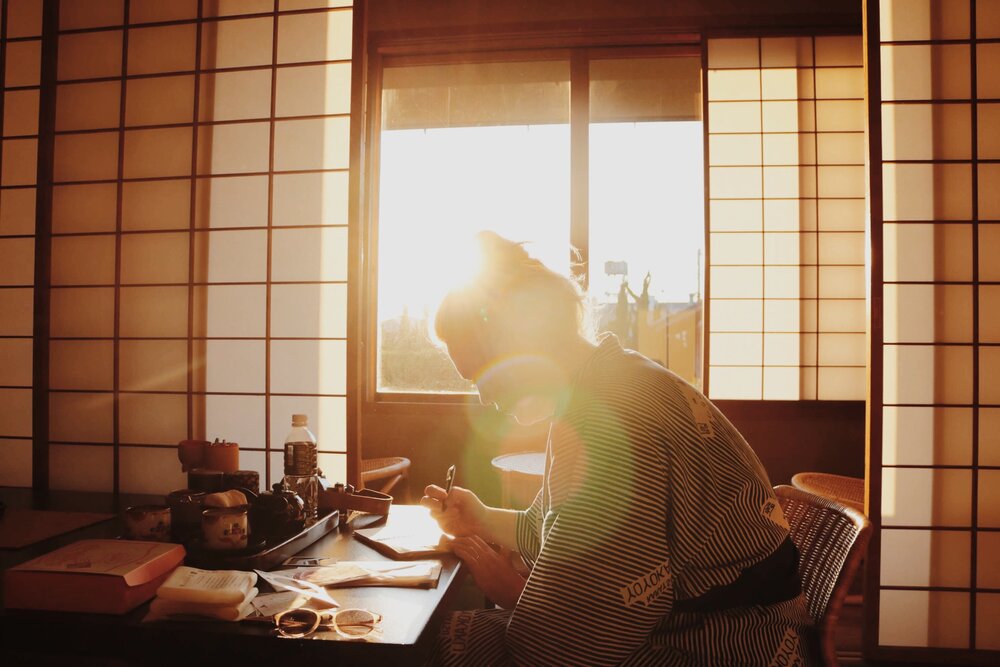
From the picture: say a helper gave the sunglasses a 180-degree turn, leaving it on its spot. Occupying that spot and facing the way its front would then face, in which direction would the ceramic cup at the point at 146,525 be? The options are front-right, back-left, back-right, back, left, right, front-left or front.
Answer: front-left

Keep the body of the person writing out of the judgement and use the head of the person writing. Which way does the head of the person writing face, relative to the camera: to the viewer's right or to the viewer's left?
to the viewer's left

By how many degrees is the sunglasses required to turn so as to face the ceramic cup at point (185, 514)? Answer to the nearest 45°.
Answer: approximately 135° to its right

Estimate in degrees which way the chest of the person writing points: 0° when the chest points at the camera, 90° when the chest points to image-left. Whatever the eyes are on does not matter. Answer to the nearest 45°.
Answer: approximately 90°

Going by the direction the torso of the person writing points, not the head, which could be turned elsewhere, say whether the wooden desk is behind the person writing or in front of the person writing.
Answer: in front

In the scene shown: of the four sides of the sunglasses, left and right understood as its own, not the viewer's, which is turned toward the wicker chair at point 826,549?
left

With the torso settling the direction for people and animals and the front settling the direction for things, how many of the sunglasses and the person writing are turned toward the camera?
1

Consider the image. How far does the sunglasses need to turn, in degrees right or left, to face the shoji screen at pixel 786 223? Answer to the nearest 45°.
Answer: approximately 135° to its left

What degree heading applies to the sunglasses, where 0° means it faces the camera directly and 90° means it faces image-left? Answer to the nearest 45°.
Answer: approximately 0°
